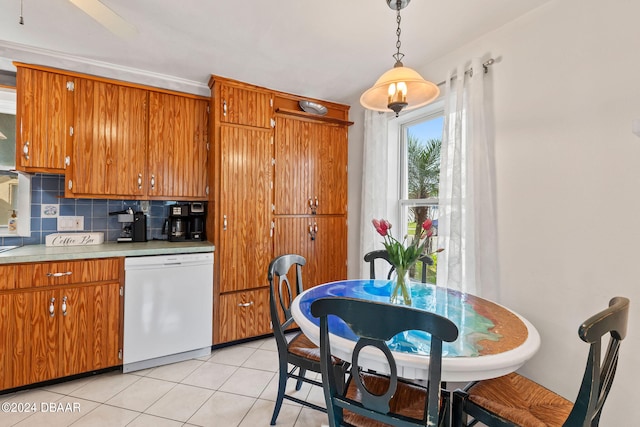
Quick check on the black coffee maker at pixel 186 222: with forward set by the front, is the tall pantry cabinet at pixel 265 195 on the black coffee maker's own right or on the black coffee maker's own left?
on the black coffee maker's own left

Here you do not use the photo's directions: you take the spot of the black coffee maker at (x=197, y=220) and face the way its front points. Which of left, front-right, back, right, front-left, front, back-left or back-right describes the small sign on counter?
right

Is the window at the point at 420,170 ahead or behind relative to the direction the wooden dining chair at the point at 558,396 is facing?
ahead

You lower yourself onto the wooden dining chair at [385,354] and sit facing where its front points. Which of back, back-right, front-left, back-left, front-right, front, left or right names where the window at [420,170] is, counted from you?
front-left

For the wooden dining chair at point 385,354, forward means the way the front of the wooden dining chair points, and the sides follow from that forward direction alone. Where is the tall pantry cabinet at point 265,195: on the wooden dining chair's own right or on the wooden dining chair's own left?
on the wooden dining chair's own left

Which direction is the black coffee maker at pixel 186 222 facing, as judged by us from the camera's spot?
facing the viewer

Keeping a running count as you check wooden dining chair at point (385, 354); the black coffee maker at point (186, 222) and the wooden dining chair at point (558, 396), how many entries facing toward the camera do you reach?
1

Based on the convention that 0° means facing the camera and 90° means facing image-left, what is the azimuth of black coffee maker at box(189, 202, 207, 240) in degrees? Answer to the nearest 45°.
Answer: approximately 0°

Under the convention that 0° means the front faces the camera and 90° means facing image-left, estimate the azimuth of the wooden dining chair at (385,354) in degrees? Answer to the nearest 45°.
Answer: approximately 225°

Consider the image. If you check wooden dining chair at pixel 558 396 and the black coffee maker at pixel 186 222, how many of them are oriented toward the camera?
1

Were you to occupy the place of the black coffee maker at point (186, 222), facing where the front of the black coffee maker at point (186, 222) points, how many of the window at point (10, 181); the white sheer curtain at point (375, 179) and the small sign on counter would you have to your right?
2
